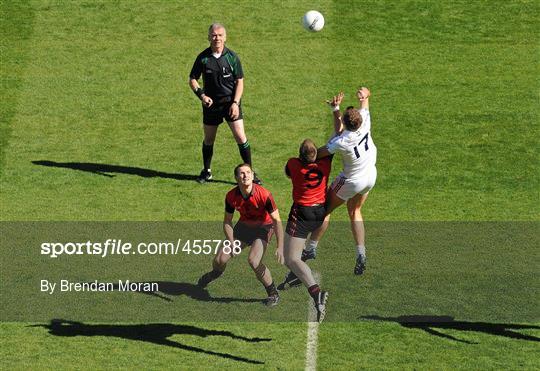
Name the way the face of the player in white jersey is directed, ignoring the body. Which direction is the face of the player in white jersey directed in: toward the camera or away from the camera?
away from the camera

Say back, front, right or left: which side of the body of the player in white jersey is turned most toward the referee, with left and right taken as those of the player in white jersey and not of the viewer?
front

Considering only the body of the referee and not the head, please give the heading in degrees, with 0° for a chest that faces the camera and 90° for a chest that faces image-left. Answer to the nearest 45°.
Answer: approximately 0°

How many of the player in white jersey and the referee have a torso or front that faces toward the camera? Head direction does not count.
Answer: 1

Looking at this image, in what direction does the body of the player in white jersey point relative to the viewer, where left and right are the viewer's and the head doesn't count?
facing away from the viewer and to the left of the viewer

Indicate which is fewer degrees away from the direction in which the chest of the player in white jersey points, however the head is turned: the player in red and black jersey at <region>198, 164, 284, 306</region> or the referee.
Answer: the referee
